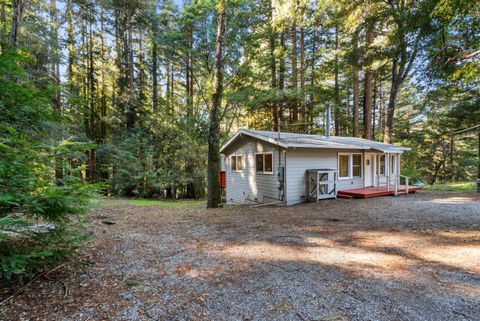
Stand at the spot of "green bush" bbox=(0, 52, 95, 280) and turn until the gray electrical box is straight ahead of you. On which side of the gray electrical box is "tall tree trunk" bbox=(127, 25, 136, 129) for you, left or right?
left

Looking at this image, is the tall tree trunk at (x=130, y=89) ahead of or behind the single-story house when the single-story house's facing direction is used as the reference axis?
behind

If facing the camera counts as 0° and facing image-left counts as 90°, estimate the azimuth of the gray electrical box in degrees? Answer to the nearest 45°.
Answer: approximately 45°

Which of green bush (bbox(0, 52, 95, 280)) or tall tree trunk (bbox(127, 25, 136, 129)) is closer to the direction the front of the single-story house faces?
the green bush

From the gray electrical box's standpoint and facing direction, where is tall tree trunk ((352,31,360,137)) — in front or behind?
behind

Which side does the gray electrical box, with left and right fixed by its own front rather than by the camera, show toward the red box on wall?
right

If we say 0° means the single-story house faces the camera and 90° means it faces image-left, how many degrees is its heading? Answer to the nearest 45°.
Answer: approximately 315°

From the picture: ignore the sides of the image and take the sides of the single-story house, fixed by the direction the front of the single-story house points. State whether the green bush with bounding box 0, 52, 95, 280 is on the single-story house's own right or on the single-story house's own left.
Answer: on the single-story house's own right

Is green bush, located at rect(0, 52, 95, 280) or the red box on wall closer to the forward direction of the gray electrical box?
the green bush
